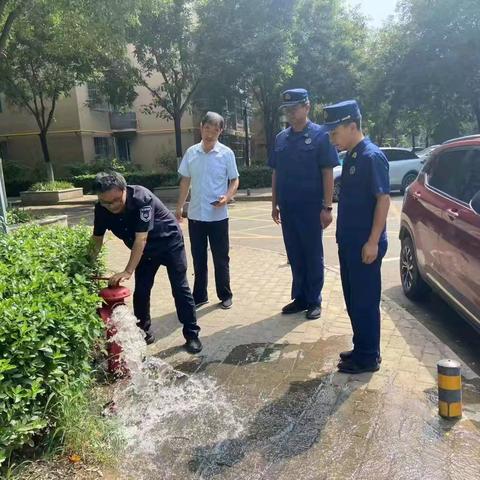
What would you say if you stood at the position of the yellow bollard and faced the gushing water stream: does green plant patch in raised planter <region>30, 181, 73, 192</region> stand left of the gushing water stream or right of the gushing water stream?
right

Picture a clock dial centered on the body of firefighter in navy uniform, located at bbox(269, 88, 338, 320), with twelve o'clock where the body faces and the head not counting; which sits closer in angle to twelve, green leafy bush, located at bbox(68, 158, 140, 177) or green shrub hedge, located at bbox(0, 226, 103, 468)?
the green shrub hedge

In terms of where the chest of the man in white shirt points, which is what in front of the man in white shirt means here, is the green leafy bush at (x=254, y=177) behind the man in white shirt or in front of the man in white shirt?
behind

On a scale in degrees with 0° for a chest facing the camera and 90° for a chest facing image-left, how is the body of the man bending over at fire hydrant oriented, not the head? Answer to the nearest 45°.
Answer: approximately 45°

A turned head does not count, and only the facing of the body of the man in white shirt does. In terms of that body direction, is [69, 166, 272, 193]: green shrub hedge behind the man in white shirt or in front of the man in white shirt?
behind

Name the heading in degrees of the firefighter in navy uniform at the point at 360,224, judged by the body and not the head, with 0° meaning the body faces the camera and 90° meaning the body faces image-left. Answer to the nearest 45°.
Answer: approximately 45°

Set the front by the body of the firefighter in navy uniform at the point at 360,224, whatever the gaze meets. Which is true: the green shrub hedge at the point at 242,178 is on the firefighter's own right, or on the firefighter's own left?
on the firefighter's own right

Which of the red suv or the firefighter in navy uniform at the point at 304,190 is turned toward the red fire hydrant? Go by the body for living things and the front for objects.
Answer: the firefighter in navy uniform

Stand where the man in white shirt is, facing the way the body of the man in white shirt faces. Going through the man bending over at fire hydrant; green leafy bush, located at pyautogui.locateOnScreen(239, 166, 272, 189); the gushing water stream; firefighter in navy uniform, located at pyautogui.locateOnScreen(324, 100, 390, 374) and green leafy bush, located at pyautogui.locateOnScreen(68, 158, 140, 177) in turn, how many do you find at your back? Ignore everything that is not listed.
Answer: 2

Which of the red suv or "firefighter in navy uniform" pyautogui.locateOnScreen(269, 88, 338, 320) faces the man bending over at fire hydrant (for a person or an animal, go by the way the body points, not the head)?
the firefighter in navy uniform

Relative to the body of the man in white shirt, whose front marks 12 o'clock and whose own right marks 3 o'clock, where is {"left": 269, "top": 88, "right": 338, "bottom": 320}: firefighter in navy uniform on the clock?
The firefighter in navy uniform is roughly at 10 o'clock from the man in white shirt.
